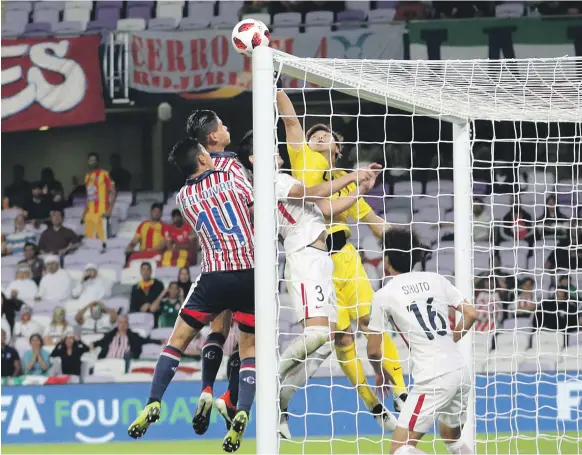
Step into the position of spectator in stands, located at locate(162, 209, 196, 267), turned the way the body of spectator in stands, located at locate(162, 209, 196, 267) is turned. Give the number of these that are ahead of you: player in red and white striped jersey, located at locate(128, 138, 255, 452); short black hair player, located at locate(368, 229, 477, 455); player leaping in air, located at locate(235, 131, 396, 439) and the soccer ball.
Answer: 4

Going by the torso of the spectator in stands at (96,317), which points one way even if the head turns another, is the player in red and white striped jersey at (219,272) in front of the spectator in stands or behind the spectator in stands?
in front

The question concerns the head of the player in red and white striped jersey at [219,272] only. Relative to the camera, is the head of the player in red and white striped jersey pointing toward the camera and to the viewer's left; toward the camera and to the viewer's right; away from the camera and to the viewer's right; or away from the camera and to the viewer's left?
away from the camera and to the viewer's right

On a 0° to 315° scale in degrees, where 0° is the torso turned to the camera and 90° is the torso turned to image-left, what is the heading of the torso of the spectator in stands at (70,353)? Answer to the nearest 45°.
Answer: approximately 0°

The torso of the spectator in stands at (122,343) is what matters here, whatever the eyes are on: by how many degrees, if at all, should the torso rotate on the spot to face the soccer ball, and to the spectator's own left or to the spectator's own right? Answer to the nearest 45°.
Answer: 0° — they already face it
